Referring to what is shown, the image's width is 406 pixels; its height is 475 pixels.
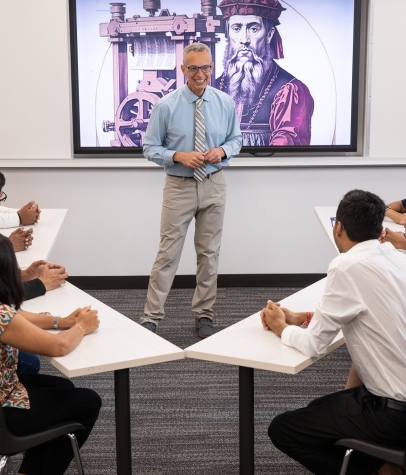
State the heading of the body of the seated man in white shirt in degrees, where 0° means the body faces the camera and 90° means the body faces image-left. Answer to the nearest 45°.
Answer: approximately 135°

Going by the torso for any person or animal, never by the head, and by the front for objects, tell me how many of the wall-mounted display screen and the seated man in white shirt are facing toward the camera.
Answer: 1

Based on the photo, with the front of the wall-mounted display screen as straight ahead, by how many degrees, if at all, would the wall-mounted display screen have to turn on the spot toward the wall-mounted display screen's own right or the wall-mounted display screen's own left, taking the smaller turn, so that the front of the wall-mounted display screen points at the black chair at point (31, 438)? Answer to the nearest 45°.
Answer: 0° — it already faces it

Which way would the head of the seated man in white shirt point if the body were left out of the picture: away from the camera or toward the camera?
away from the camera

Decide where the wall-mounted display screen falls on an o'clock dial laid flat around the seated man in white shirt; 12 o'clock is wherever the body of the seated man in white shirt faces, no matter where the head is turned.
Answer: The wall-mounted display screen is roughly at 1 o'clock from the seated man in white shirt.

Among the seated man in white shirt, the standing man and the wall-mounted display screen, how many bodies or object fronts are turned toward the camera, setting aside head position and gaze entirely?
2

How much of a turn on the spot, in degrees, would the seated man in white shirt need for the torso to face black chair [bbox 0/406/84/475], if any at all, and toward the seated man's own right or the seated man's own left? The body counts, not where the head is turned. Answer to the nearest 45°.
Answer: approximately 45° to the seated man's own left

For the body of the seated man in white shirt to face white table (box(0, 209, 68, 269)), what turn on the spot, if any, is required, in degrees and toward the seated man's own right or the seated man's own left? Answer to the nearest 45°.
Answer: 0° — they already face it

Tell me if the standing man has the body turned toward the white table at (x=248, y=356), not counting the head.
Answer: yes
